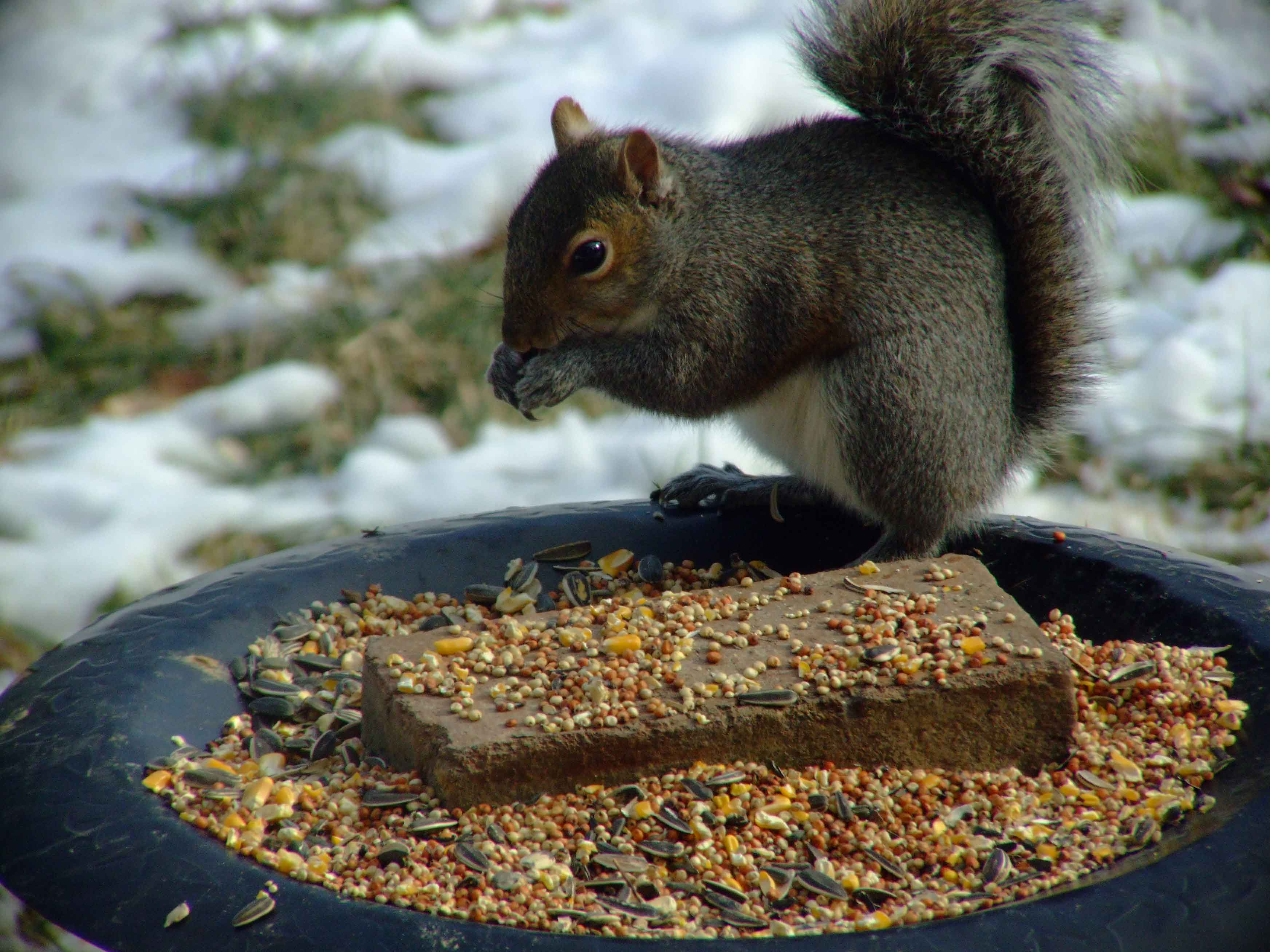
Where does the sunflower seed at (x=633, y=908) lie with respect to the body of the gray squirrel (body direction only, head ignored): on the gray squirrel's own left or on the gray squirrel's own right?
on the gray squirrel's own left

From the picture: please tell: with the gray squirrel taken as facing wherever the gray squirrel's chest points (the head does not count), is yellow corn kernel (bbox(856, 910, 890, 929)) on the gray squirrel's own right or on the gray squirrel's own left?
on the gray squirrel's own left

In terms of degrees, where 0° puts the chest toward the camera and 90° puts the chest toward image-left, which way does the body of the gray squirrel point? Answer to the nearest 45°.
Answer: approximately 90°

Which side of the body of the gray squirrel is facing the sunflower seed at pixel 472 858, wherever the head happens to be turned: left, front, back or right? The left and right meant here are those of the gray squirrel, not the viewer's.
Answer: left

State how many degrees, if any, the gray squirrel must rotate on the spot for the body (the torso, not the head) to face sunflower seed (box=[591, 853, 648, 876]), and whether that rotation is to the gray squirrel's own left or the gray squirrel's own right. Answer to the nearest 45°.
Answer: approximately 90° to the gray squirrel's own left

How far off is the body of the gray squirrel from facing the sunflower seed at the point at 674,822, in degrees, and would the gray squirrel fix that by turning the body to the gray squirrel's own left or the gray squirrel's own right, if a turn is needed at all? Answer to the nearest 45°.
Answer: approximately 90° to the gray squirrel's own left

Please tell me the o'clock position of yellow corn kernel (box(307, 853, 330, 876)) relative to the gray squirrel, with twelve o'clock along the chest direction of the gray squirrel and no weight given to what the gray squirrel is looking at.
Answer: The yellow corn kernel is roughly at 10 o'clock from the gray squirrel.

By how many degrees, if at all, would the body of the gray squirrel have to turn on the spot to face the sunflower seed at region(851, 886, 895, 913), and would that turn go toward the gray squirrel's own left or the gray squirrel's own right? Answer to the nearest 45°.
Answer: approximately 90° to the gray squirrel's own left
